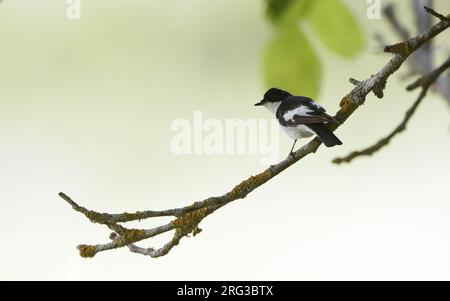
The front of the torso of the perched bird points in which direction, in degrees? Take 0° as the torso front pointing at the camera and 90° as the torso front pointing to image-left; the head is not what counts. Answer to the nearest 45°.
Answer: approximately 90°
